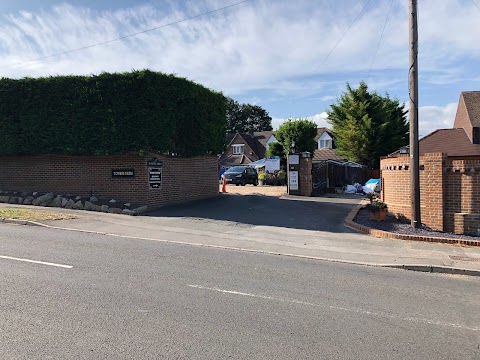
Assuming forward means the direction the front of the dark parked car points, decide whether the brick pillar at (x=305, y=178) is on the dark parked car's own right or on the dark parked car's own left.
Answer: on the dark parked car's own left

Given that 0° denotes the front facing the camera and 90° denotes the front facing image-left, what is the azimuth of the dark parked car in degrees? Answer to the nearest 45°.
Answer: approximately 45°

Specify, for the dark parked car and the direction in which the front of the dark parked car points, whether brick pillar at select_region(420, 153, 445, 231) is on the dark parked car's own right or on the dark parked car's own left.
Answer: on the dark parked car's own left

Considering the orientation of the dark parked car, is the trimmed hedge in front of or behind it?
in front

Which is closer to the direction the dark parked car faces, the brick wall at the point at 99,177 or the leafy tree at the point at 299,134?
the brick wall
